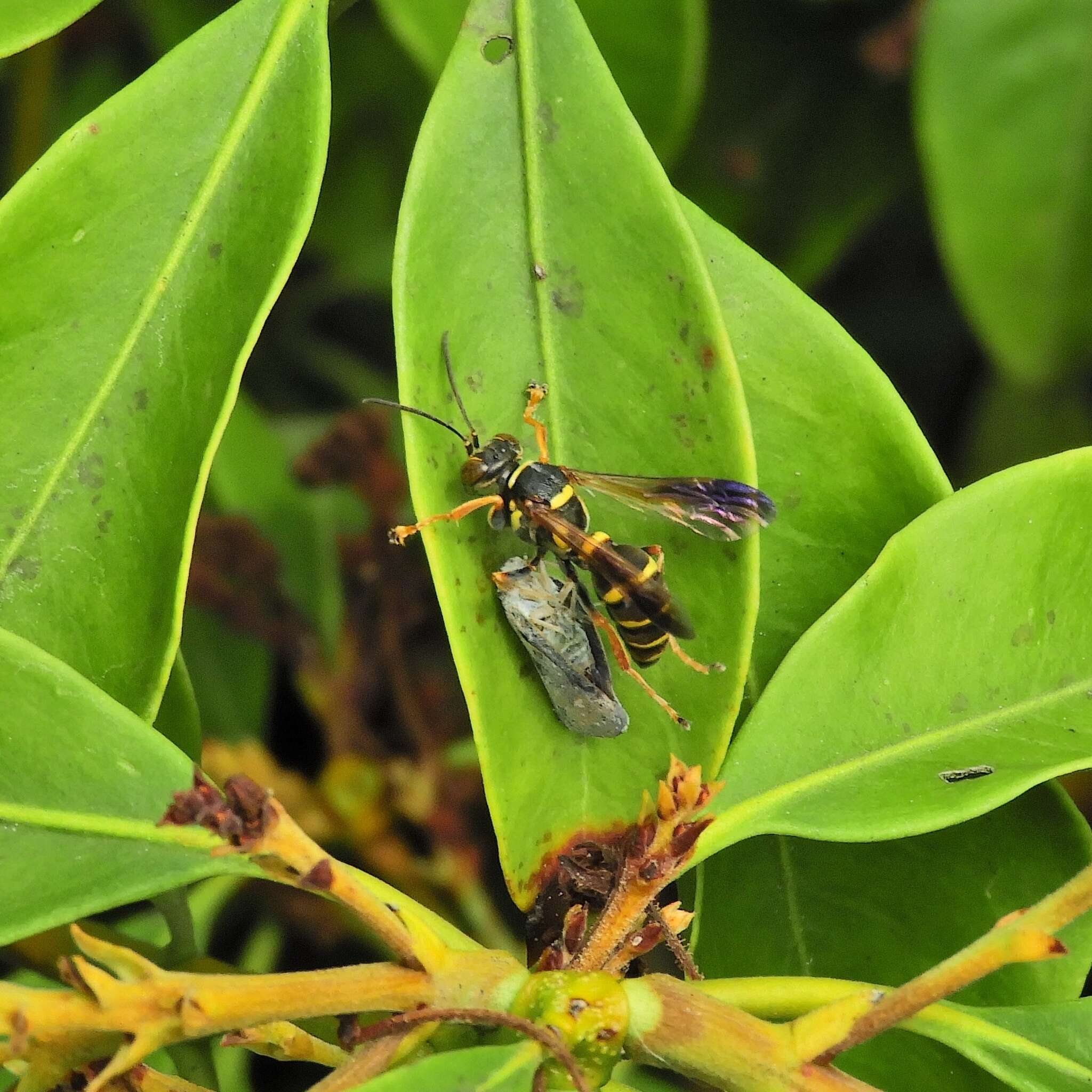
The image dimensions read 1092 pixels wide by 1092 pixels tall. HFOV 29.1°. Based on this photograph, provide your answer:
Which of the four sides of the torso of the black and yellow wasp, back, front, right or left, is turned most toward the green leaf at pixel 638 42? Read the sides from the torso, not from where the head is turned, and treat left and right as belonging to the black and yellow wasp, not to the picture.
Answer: right

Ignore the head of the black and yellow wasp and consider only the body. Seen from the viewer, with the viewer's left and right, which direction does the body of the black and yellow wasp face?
facing away from the viewer and to the left of the viewer

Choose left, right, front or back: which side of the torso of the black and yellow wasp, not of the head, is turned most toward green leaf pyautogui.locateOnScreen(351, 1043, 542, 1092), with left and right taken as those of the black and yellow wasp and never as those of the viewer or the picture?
left

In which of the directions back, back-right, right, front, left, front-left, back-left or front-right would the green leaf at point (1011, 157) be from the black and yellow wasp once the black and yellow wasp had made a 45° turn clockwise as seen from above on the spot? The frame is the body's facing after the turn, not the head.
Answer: front-right
